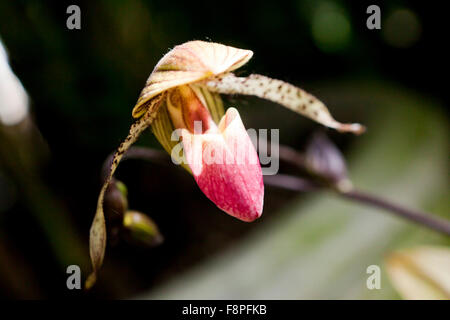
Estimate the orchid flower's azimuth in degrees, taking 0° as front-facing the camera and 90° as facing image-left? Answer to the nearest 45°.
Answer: approximately 315°
